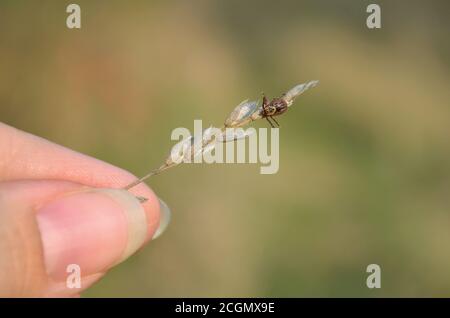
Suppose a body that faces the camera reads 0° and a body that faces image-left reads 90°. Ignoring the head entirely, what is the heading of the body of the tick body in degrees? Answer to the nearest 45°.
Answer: approximately 90°
